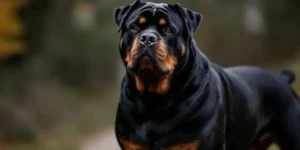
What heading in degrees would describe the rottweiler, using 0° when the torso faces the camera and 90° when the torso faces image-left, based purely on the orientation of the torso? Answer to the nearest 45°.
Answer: approximately 45°
